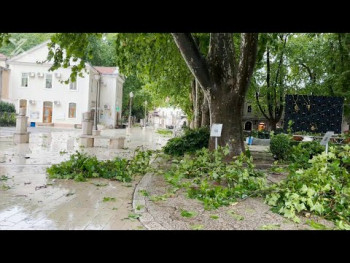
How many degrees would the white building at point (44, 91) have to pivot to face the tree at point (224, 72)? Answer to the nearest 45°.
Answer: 0° — it already faces it

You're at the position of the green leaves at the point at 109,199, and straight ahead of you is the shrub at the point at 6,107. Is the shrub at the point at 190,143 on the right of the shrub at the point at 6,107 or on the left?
right

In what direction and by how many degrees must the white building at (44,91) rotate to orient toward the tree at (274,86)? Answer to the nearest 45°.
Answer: approximately 45° to its left

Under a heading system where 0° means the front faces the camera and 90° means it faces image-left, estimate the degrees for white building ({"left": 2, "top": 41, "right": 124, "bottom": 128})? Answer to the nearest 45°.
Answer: approximately 0°

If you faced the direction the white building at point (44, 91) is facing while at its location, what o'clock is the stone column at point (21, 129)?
The stone column is roughly at 12 o'clock from the white building.

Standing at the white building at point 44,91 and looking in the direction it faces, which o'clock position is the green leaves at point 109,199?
The green leaves is roughly at 12 o'clock from the white building.
